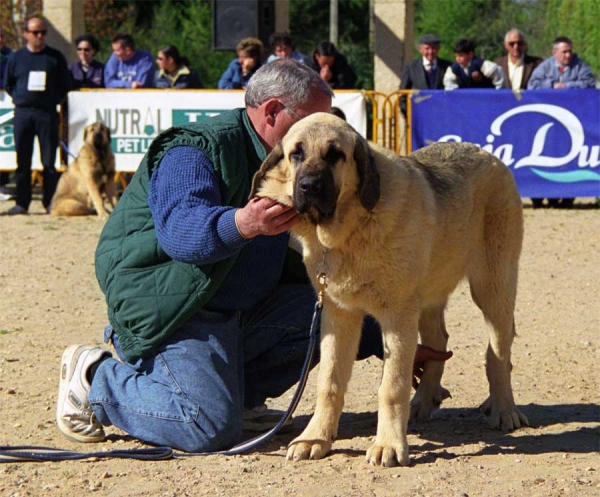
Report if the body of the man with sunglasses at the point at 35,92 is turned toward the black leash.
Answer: yes

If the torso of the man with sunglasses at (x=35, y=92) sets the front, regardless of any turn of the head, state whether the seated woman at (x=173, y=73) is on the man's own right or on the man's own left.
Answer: on the man's own left

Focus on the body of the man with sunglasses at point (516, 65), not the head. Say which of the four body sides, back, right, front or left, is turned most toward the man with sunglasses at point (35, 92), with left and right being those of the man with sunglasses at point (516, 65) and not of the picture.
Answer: right

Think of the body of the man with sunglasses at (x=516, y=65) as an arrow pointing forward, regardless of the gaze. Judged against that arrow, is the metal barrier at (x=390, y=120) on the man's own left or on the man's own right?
on the man's own right

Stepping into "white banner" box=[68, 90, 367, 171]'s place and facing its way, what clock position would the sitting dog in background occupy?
The sitting dog in background is roughly at 1 o'clock from the white banner.

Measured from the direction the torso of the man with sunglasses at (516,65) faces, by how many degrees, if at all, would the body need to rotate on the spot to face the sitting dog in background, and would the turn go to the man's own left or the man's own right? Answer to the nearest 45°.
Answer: approximately 90° to the man's own right

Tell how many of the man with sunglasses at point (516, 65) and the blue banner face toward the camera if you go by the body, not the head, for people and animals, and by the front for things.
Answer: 2

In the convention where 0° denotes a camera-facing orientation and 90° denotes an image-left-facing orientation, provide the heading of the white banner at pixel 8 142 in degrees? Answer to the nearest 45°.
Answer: approximately 0°
